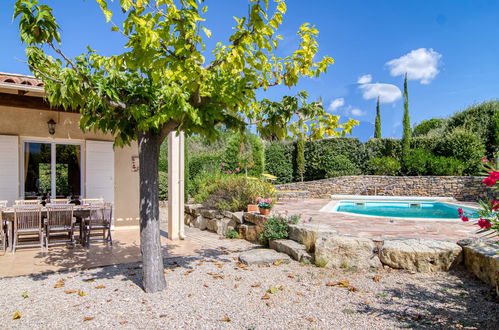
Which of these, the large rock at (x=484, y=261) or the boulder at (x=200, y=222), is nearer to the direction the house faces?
the large rock

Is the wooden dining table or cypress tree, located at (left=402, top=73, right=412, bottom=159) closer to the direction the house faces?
the wooden dining table

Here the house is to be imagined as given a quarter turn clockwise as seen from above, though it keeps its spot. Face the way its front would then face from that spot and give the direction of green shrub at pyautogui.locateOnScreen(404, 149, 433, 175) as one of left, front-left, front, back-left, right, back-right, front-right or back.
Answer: back

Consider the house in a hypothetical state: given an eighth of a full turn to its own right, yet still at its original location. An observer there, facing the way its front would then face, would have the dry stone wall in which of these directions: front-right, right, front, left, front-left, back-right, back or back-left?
back-left

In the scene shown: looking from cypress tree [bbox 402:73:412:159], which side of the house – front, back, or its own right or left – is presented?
left

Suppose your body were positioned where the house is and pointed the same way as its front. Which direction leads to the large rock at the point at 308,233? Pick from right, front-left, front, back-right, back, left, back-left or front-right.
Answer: front-left

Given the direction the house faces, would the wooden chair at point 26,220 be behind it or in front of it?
in front

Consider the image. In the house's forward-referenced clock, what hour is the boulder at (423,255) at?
The boulder is roughly at 11 o'clock from the house.

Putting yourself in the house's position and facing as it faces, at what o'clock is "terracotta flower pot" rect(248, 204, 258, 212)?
The terracotta flower pot is roughly at 10 o'clock from the house.

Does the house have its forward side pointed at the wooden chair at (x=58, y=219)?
yes

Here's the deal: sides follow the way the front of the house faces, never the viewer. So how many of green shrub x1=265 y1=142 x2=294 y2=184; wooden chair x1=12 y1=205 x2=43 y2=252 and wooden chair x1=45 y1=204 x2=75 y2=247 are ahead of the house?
2

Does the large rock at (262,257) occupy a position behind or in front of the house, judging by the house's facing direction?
in front

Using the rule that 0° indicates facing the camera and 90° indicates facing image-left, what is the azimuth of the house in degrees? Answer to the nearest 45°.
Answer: approximately 0°

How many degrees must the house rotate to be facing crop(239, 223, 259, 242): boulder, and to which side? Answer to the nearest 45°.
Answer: approximately 45° to its left
